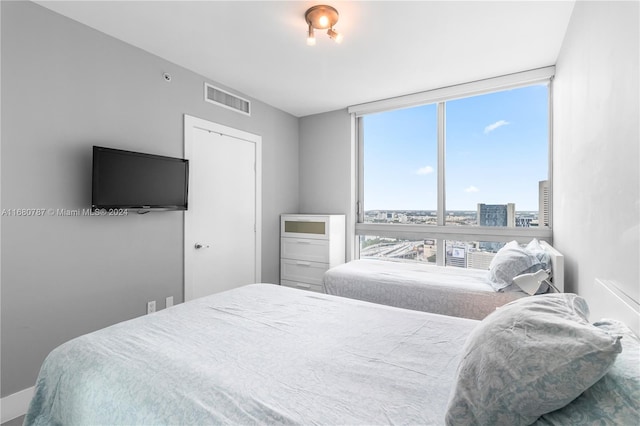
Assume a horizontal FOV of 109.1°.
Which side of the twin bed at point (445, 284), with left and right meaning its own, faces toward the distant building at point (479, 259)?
right

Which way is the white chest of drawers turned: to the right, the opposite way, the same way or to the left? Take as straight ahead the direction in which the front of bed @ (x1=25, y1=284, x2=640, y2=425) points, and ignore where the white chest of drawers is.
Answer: to the left

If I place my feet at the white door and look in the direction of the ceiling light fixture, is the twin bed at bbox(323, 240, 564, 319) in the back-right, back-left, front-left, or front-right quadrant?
front-left

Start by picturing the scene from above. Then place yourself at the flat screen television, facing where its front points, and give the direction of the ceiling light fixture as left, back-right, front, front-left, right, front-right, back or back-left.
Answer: front

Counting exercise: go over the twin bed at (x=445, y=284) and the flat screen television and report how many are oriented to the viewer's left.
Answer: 1

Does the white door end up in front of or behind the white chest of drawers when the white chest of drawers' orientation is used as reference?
in front

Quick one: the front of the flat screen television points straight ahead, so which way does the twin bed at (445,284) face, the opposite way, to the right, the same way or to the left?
the opposite way

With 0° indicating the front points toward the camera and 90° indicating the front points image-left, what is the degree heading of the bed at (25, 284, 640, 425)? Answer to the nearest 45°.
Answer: approximately 135°

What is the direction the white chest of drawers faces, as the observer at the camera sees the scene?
facing the viewer and to the left of the viewer

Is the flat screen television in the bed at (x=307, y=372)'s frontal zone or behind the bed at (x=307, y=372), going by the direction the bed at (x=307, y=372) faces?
frontal zone

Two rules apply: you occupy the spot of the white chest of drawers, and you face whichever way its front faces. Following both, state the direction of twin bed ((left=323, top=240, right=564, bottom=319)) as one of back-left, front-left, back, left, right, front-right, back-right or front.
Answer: left

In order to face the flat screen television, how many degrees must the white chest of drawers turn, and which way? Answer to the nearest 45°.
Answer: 0° — it already faces it

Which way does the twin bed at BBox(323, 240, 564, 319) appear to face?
to the viewer's left

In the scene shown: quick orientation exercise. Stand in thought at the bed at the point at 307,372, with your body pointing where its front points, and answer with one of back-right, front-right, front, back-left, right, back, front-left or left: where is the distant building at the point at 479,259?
right

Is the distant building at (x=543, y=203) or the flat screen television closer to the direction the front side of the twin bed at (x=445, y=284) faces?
the flat screen television

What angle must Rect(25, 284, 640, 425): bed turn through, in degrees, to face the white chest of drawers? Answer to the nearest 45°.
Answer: approximately 45° to its right
